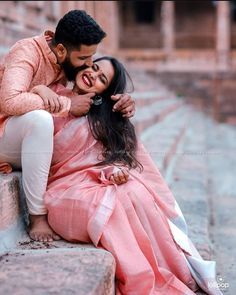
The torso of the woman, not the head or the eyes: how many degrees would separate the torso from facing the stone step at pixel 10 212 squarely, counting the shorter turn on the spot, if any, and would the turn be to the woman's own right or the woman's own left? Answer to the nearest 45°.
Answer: approximately 135° to the woman's own right

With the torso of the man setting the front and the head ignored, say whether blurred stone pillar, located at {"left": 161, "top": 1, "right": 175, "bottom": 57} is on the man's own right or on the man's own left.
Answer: on the man's own left

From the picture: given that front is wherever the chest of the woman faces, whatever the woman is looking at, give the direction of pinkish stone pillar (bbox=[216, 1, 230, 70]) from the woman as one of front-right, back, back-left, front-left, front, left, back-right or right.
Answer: back-left

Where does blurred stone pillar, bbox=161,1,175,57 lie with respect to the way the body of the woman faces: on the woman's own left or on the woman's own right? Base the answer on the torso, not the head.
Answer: on the woman's own left

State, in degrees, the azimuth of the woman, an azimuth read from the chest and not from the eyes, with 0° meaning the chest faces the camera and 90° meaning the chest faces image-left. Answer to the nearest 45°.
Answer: approximately 315°

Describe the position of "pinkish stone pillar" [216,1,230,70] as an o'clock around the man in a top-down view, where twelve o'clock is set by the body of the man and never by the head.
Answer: The pinkish stone pillar is roughly at 8 o'clock from the man.

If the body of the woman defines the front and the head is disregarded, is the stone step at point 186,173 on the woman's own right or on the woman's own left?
on the woman's own left

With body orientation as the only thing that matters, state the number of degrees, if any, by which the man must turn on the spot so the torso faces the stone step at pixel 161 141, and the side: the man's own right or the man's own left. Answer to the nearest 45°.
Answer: approximately 135° to the man's own left
